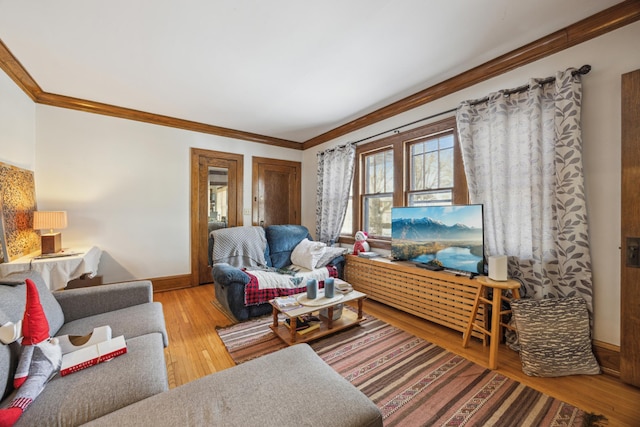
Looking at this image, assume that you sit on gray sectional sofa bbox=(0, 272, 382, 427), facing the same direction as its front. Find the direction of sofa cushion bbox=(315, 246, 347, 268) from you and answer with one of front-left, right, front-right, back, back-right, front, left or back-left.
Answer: front-left

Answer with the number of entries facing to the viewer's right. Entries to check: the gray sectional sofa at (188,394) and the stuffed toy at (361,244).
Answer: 1

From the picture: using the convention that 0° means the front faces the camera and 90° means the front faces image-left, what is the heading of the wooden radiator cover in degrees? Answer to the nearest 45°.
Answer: approximately 45°

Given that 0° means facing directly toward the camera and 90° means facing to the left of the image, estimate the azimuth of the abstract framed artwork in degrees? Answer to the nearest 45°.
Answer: approximately 315°

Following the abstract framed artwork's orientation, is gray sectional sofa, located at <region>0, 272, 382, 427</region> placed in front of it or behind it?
in front

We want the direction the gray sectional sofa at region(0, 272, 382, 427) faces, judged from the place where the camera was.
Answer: facing to the right of the viewer

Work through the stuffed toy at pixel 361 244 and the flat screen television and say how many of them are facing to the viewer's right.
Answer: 0

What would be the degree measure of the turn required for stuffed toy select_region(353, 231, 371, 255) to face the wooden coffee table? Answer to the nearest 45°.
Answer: approximately 45° to its left

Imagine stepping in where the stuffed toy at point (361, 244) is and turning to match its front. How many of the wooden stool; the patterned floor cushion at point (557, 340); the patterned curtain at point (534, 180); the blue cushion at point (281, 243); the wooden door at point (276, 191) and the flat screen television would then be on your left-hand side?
4

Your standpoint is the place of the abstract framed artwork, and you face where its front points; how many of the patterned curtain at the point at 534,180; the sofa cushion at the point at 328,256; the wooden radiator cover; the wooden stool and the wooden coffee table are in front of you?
5

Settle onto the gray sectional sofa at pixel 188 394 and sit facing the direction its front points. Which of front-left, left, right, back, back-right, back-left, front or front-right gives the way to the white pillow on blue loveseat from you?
front-left

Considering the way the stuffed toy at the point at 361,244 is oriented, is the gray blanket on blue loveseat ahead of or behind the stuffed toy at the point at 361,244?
ahead

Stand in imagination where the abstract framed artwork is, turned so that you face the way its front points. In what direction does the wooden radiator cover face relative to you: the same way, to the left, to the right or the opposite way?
the opposite way

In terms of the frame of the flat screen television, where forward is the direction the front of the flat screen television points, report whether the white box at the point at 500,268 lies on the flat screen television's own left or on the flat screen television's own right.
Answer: on the flat screen television's own left

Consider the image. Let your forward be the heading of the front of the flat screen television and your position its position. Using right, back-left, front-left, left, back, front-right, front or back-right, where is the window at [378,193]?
right

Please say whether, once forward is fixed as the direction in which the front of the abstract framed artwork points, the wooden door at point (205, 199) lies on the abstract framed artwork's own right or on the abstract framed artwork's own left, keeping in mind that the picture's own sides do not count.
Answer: on the abstract framed artwork's own left

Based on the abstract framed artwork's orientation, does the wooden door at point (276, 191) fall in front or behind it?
in front

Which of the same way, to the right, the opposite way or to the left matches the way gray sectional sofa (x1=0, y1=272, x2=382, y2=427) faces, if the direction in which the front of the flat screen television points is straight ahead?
the opposite way
